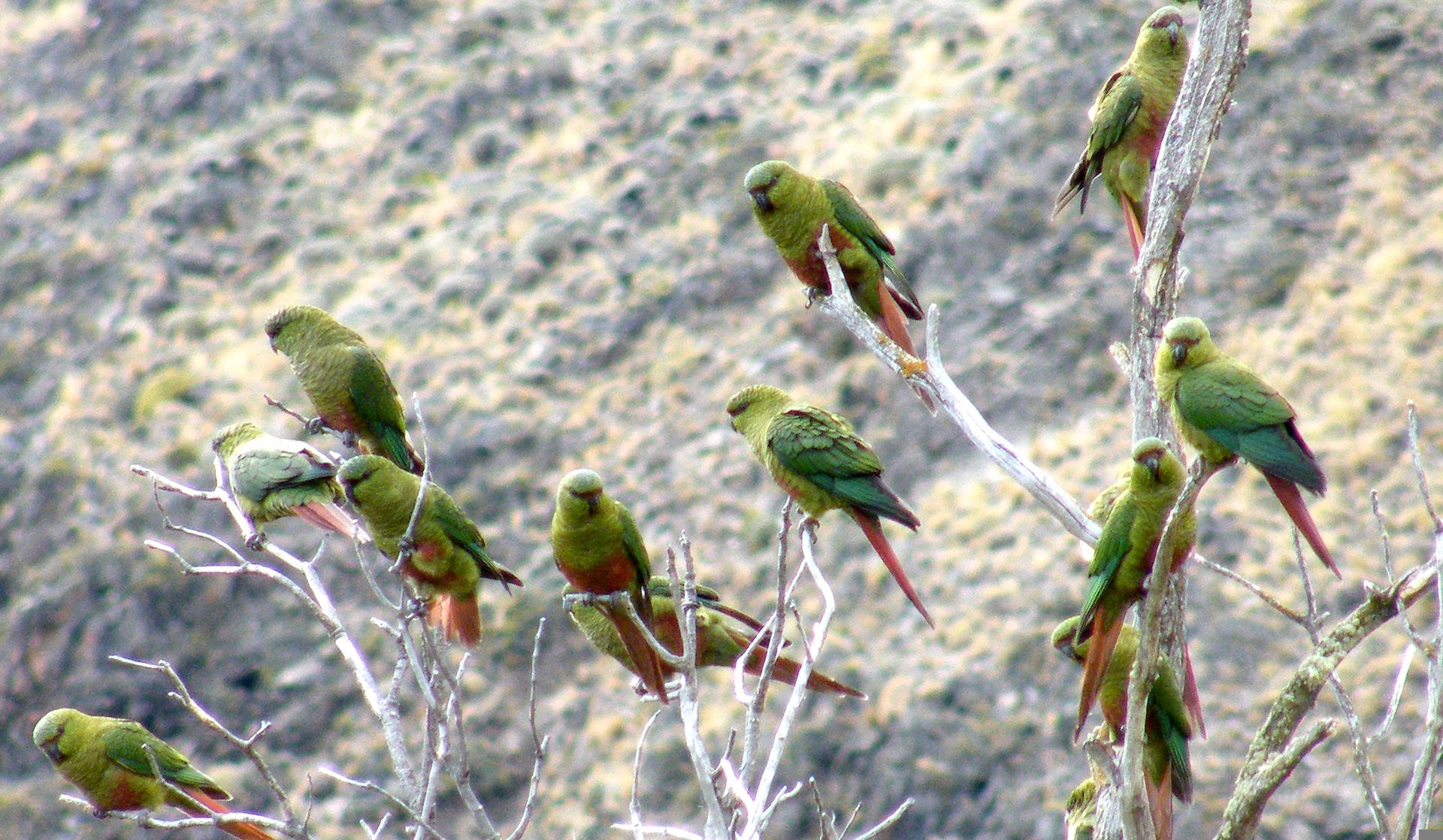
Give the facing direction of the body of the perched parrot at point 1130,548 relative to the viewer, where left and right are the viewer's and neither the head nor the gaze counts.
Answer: facing the viewer and to the right of the viewer

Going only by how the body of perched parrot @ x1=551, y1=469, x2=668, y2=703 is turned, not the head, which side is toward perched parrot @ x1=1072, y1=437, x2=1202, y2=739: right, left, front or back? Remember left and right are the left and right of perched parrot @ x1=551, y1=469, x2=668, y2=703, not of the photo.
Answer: left

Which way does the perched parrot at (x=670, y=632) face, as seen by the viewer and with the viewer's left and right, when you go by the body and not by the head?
facing to the left of the viewer

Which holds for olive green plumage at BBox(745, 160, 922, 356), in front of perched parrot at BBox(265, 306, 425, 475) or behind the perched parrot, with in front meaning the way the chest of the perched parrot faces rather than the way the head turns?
behind

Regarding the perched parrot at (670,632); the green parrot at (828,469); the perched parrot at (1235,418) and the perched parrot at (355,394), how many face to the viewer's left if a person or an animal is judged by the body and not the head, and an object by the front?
4

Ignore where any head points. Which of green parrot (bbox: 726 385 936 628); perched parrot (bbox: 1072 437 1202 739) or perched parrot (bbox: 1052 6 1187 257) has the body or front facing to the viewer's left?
the green parrot

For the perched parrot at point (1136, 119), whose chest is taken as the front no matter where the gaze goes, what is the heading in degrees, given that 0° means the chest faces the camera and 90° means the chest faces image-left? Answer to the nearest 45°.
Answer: approximately 315°

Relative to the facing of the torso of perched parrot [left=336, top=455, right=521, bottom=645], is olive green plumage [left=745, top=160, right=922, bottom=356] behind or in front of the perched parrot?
behind

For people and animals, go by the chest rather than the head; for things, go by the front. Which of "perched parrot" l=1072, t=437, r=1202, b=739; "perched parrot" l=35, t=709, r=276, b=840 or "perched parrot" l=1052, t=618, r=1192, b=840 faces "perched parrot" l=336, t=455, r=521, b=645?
"perched parrot" l=1052, t=618, r=1192, b=840

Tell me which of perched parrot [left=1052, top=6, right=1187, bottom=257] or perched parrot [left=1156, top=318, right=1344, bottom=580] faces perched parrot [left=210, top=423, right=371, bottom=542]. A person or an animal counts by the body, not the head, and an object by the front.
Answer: perched parrot [left=1156, top=318, right=1344, bottom=580]

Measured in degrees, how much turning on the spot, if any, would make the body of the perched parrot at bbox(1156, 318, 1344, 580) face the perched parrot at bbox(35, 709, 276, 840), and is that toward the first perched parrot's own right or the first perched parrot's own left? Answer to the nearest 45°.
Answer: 0° — it already faces it

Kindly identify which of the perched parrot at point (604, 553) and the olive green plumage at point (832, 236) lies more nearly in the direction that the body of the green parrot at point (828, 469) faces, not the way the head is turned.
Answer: the perched parrot

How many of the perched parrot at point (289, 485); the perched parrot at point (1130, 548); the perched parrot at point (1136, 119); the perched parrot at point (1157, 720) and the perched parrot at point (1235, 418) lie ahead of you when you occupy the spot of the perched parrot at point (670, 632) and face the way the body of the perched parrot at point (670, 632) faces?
1

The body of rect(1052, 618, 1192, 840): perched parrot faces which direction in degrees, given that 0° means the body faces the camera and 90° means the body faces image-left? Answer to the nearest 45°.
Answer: approximately 90°

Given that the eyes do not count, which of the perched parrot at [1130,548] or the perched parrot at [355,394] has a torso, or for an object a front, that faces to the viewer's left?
the perched parrot at [355,394]

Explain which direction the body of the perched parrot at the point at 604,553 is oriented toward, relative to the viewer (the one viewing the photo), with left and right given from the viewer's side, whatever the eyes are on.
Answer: facing the viewer and to the left of the viewer

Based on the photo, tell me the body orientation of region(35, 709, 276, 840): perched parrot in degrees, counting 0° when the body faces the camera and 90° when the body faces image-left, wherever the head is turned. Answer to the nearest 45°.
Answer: approximately 45°

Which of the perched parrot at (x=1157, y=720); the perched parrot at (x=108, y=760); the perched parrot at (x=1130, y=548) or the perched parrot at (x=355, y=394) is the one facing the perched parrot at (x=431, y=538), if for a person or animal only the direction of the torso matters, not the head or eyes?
the perched parrot at (x=1157, y=720)

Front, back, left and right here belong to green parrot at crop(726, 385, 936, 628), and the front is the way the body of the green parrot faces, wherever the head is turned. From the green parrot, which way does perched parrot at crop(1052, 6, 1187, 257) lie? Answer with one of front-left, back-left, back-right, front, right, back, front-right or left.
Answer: back-right
